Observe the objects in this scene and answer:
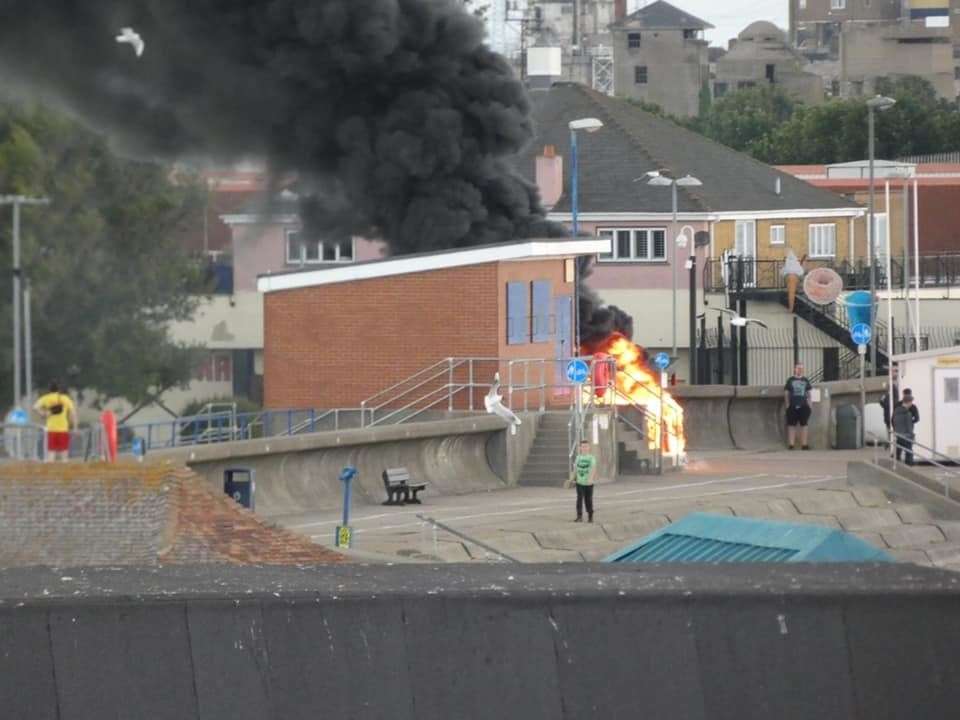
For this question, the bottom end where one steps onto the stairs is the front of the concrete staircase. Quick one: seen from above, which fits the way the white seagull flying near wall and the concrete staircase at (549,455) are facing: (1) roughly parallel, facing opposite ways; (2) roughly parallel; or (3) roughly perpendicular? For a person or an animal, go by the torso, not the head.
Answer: roughly perpendicular

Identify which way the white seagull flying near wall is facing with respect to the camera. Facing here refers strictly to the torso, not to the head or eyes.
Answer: to the viewer's left

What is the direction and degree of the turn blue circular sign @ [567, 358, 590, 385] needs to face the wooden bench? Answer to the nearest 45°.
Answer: approximately 45° to its right

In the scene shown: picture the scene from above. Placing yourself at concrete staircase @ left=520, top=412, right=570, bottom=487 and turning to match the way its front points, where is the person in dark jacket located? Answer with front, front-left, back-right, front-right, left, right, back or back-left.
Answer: left

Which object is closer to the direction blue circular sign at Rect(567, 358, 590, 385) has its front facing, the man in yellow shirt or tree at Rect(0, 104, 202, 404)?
the man in yellow shirt

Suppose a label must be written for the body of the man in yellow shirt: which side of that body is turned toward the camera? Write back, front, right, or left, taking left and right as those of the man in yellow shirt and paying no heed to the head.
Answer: back

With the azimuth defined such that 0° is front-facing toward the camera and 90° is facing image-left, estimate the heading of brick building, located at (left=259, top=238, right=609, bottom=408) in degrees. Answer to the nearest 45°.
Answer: approximately 315°

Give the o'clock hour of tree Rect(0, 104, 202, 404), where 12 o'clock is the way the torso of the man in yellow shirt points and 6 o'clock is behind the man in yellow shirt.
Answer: The tree is roughly at 12 o'clock from the man in yellow shirt.
